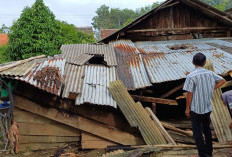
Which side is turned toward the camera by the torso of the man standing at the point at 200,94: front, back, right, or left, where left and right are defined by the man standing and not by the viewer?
back

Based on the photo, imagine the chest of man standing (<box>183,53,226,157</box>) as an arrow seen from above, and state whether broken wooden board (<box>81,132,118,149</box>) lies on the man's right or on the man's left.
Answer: on the man's left

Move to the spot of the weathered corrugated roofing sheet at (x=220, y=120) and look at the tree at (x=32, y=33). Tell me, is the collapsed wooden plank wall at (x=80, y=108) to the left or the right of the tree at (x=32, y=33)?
left
